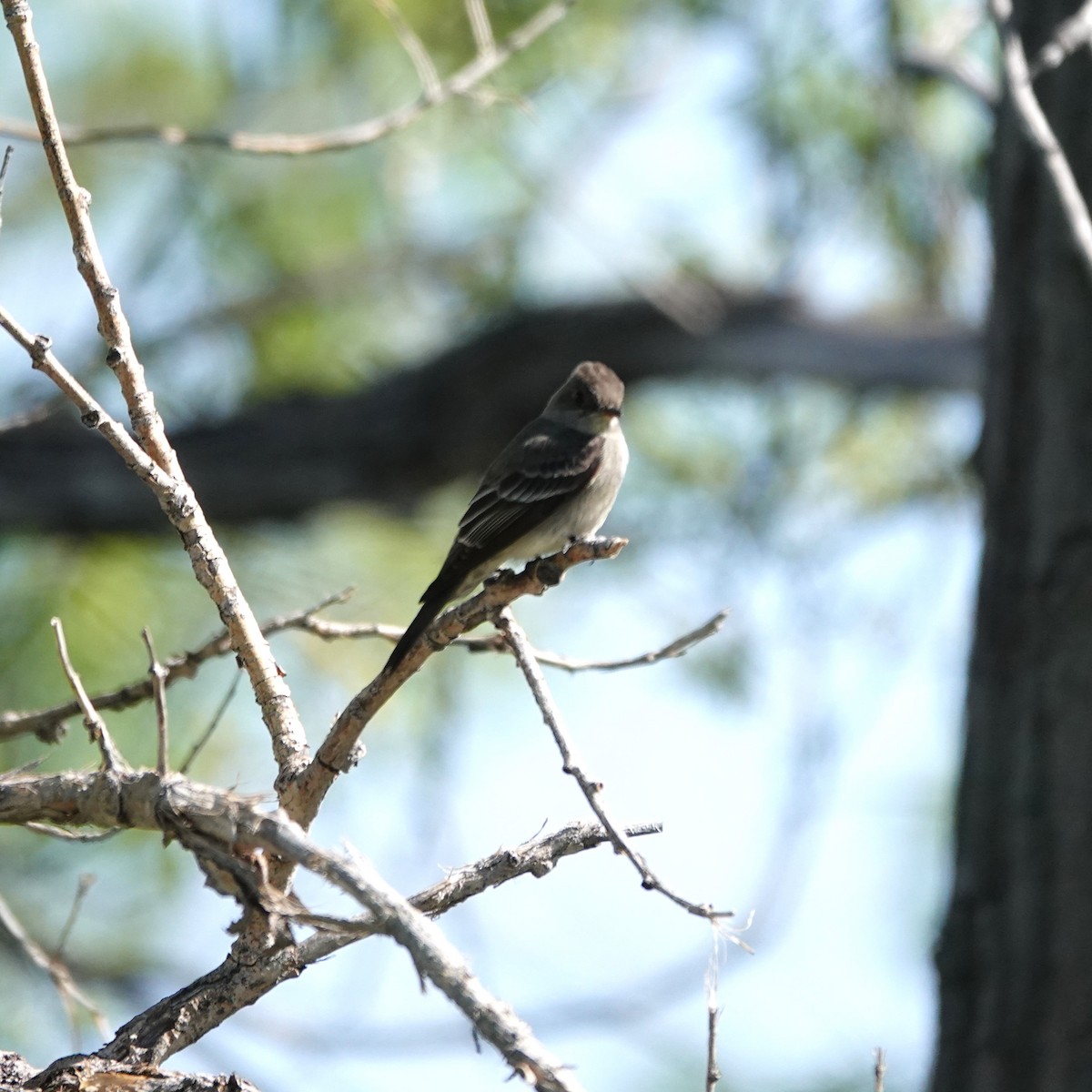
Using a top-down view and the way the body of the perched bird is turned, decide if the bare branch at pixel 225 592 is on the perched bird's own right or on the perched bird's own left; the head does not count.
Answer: on the perched bird's own right

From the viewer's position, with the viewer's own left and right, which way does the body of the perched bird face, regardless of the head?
facing to the right of the viewer

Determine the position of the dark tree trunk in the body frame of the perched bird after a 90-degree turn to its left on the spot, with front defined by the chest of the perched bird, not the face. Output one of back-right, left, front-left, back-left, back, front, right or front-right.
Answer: right
